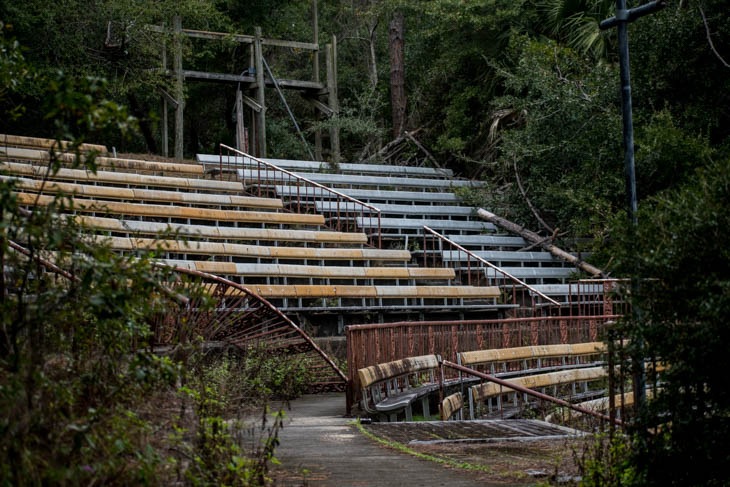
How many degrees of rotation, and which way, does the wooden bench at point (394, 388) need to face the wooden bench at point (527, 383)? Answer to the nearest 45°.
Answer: approximately 90° to its left

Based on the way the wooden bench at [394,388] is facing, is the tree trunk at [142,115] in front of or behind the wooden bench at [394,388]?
behind

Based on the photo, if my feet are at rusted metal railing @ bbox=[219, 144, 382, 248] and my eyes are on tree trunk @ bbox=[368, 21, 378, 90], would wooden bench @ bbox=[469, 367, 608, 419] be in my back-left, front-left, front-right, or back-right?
back-right

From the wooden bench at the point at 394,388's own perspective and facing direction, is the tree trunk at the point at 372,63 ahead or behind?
behind

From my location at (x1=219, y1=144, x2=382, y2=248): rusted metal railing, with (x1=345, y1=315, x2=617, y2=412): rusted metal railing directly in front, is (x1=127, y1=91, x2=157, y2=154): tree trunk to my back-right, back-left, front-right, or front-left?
back-right

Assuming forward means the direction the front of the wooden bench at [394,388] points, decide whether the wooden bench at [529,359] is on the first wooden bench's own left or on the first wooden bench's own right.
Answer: on the first wooden bench's own left

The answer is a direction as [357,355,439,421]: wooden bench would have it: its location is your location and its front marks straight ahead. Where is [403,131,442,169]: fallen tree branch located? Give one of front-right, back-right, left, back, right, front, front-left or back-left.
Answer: back-left
